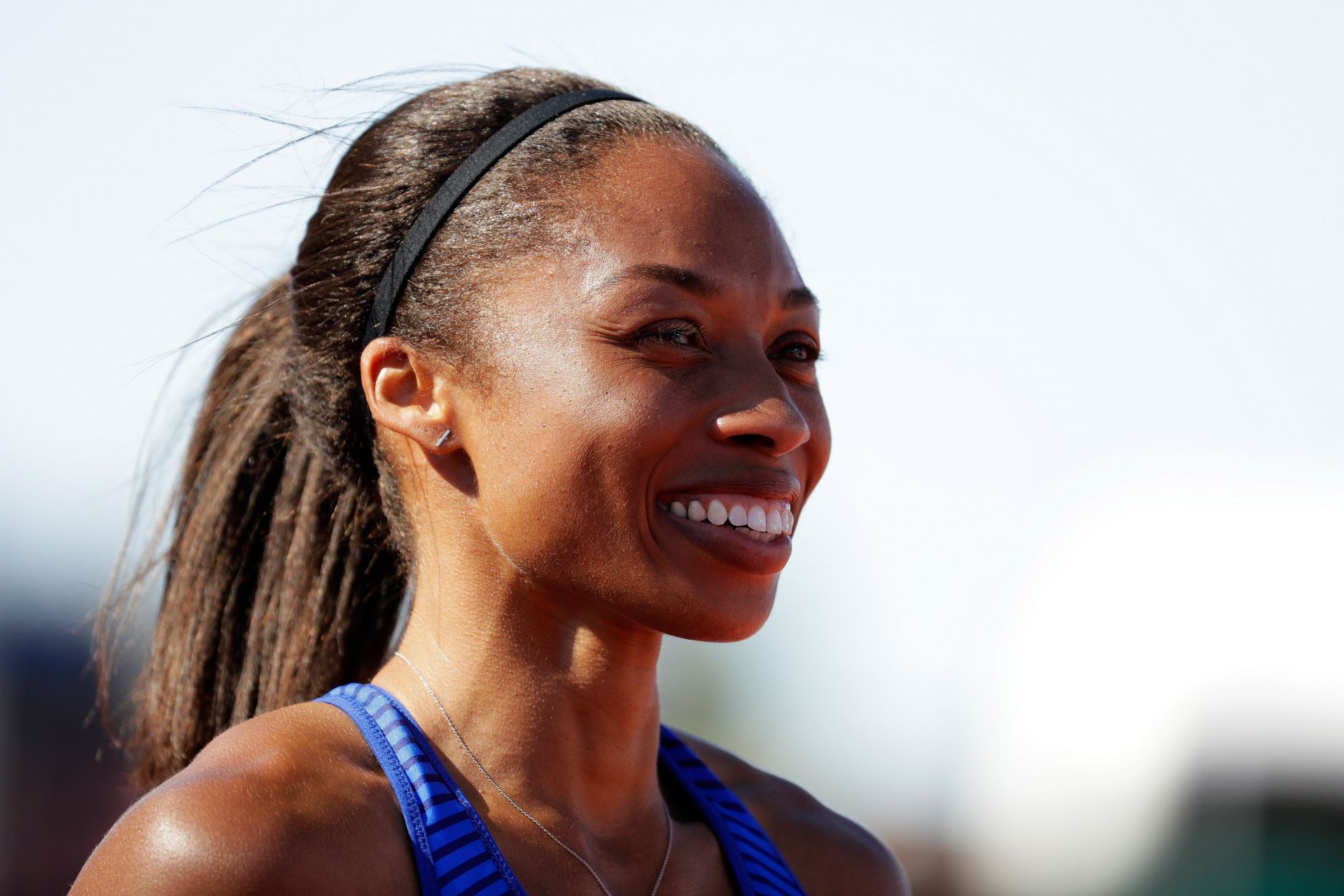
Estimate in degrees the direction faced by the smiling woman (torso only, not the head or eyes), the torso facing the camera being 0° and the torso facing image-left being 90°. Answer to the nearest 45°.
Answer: approximately 315°
